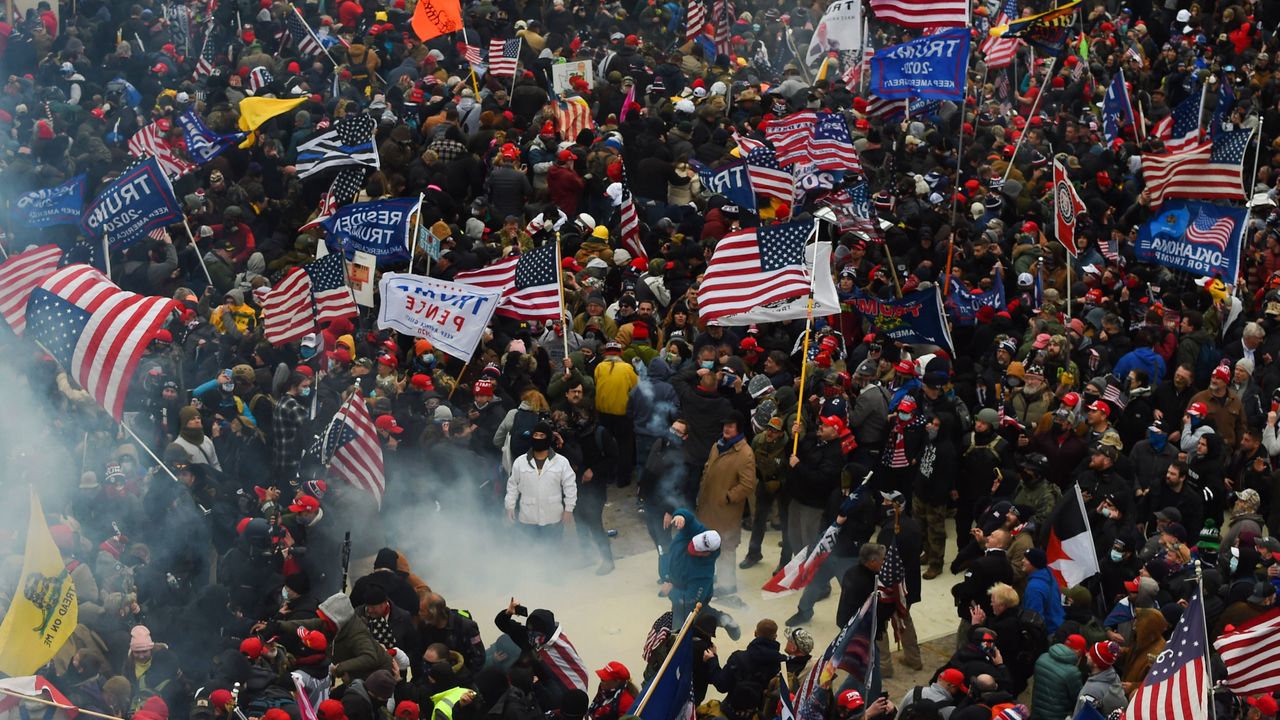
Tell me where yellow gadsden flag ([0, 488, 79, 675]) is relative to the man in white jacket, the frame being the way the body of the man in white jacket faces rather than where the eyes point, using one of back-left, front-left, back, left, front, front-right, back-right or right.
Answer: front-right

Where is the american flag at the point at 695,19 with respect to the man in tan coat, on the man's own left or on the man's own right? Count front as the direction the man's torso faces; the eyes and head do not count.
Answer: on the man's own right

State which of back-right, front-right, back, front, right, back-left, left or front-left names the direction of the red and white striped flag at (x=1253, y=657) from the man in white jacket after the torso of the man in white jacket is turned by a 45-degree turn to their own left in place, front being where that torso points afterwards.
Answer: front

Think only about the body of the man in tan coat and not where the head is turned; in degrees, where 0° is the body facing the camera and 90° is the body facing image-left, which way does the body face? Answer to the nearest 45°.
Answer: approximately 45°

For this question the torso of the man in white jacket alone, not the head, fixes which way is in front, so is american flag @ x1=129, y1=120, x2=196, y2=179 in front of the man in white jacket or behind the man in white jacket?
behind

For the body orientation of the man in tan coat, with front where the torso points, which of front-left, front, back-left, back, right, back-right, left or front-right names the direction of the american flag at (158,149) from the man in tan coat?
right

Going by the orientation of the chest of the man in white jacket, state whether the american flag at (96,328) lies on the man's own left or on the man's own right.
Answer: on the man's own right

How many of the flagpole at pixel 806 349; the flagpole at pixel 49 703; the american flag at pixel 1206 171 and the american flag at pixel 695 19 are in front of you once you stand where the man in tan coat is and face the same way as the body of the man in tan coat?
1

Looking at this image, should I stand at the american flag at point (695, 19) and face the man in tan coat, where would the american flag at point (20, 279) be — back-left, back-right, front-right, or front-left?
front-right

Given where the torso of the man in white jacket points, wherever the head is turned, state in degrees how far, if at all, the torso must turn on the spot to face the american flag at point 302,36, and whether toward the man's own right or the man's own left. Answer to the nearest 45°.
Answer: approximately 180°

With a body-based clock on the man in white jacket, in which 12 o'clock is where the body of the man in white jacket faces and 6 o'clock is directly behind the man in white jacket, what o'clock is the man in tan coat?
The man in tan coat is roughly at 9 o'clock from the man in white jacket.

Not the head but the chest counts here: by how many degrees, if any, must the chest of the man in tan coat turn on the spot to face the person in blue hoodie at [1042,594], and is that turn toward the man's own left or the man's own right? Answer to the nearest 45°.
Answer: approximately 90° to the man's own left

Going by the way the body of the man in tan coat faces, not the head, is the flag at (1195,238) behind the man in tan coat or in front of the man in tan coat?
behind

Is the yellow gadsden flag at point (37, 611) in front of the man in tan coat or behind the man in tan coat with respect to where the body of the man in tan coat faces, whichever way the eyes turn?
in front

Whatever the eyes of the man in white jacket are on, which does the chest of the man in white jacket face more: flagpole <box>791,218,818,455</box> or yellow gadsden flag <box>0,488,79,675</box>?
the yellow gadsden flag

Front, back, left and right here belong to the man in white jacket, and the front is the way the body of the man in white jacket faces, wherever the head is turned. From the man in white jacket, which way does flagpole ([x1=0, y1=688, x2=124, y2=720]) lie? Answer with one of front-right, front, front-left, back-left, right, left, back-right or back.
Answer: front-right

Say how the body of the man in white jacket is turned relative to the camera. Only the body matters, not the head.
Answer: toward the camera
